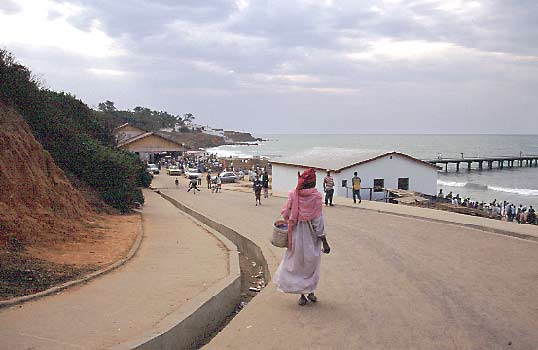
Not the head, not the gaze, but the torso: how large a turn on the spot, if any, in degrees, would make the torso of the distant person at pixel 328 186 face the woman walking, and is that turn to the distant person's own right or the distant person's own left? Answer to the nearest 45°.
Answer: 0° — they already face them

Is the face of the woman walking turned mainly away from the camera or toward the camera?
away from the camera

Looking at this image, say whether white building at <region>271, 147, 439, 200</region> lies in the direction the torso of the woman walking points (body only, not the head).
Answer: yes

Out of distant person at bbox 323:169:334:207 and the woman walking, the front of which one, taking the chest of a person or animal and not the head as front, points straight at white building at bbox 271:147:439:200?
the woman walking

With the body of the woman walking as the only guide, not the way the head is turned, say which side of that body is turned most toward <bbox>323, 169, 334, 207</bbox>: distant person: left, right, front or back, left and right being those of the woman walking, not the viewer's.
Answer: front

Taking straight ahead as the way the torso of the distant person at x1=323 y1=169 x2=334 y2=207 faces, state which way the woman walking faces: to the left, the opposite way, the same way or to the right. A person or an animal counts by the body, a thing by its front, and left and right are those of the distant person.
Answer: the opposite way

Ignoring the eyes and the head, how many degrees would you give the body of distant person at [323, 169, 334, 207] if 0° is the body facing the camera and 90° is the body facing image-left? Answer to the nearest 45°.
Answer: approximately 0°

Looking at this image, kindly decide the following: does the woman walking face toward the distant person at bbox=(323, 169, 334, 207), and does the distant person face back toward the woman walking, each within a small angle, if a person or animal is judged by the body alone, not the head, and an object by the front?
yes

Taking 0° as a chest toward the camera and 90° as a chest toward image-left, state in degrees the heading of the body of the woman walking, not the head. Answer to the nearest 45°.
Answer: approximately 180°

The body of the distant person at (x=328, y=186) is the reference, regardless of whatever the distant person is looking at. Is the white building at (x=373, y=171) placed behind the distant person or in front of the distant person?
behind
